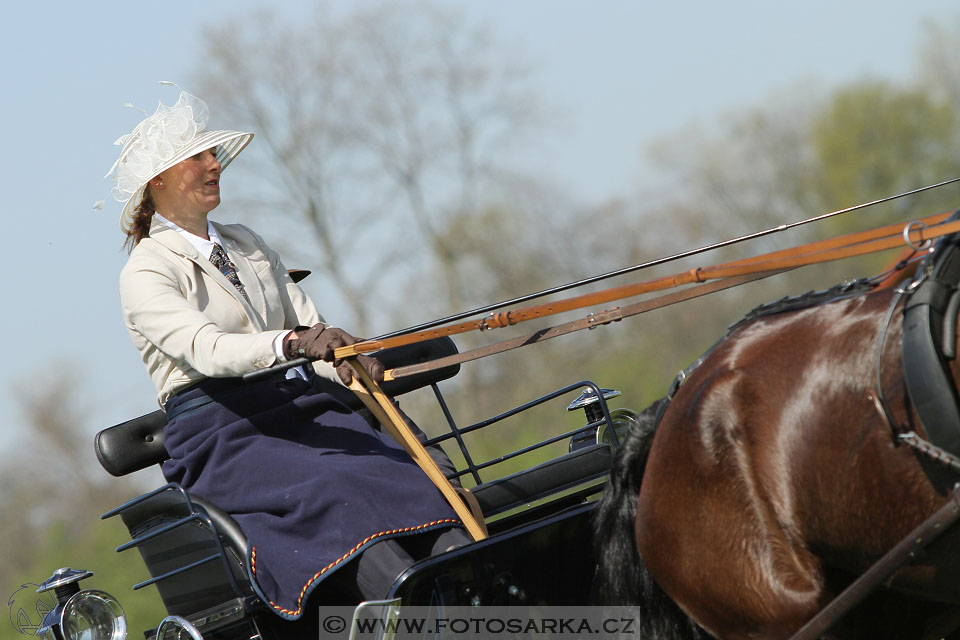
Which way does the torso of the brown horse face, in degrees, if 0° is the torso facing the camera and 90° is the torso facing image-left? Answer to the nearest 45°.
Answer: approximately 270°

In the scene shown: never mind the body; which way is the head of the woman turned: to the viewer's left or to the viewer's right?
to the viewer's right

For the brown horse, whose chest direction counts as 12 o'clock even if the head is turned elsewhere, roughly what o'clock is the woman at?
The woman is roughly at 7 o'clock from the brown horse.

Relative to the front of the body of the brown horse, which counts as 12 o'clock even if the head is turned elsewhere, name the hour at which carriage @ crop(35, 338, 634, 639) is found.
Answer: The carriage is roughly at 7 o'clock from the brown horse.
